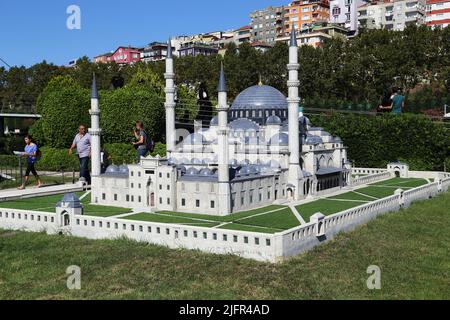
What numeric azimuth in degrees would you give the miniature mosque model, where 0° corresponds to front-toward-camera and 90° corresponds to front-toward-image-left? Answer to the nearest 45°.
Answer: approximately 45°

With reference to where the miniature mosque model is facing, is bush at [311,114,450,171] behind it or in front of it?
behind

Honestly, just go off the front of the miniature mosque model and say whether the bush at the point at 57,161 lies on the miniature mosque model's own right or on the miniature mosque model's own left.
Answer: on the miniature mosque model's own right

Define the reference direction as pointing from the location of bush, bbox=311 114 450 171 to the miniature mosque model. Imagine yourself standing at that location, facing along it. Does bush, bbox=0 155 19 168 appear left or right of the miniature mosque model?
right

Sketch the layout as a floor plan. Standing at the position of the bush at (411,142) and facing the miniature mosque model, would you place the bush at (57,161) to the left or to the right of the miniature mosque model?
right

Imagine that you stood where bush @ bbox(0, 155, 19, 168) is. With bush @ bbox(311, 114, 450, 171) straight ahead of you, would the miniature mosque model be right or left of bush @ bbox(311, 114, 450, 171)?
right
